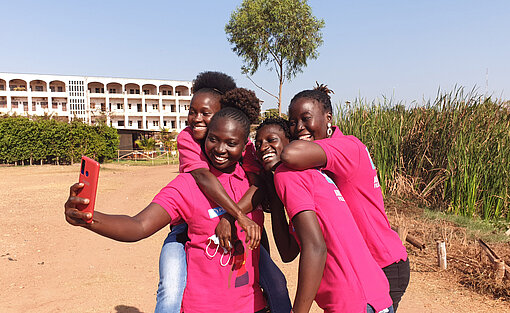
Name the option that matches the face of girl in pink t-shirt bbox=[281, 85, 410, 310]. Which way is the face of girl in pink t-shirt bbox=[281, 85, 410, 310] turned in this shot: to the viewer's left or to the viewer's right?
to the viewer's left

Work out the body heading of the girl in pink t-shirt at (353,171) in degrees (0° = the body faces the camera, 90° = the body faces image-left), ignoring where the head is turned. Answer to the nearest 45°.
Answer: approximately 90°

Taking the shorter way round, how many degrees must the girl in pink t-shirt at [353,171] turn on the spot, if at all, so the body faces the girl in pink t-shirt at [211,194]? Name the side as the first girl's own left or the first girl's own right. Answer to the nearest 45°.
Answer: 0° — they already face them

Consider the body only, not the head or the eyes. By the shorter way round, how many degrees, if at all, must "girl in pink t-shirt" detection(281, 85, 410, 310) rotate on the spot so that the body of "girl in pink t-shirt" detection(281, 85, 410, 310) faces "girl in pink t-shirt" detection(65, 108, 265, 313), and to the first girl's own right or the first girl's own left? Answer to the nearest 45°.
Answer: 0° — they already face them

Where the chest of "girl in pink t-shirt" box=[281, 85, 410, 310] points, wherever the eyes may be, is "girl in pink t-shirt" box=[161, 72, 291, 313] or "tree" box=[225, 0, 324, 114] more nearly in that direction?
the girl in pink t-shirt

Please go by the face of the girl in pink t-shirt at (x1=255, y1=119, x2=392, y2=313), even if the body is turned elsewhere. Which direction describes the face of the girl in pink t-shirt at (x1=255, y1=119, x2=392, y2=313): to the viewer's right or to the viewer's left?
to the viewer's left

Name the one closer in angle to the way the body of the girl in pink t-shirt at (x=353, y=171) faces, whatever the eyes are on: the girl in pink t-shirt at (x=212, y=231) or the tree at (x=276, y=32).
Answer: the girl in pink t-shirt

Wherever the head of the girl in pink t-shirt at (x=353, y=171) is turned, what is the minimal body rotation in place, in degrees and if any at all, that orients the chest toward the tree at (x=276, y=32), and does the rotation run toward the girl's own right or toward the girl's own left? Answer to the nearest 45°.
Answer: approximately 90° to the girl's own right
